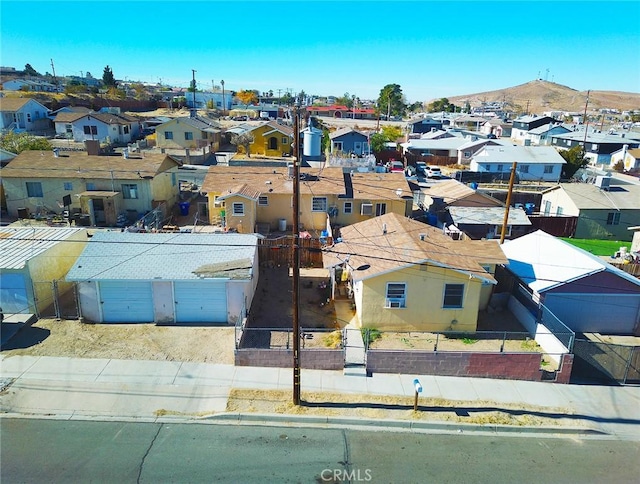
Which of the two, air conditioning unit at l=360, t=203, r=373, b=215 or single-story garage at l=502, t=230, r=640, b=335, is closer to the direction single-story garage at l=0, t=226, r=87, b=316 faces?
the single-story garage

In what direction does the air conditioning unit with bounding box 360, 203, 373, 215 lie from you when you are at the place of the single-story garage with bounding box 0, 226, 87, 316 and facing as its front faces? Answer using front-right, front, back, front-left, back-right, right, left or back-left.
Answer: left

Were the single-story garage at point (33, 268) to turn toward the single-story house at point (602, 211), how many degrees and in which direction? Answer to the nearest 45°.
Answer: approximately 90° to its left

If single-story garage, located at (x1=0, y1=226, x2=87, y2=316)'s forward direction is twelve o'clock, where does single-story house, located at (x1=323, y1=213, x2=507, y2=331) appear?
single-story house, located at (x1=323, y1=213, x2=507, y2=331) is roughly at 10 o'clock from single-story garage, located at (x1=0, y1=226, x2=87, y2=316).

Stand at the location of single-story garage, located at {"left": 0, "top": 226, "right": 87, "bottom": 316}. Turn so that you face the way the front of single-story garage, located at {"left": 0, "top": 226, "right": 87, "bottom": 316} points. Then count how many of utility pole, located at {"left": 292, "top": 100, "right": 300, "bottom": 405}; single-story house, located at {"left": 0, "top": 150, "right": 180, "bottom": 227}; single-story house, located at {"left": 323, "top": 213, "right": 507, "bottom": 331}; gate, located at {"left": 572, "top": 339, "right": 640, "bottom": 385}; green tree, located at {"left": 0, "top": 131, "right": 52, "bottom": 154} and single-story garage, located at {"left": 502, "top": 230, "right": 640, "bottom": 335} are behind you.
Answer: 2

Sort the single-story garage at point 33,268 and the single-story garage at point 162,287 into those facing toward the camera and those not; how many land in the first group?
2

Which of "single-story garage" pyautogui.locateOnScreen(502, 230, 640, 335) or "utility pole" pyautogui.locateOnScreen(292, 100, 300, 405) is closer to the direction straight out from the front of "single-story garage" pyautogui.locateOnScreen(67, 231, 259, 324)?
the utility pole

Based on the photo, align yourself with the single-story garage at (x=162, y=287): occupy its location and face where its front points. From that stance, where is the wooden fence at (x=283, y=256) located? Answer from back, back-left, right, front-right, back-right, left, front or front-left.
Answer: back-left

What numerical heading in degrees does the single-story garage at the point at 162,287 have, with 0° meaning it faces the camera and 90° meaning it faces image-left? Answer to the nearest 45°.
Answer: approximately 0°

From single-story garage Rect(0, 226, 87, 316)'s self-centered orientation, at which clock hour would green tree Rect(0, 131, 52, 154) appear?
The green tree is roughly at 6 o'clock from the single-story garage.

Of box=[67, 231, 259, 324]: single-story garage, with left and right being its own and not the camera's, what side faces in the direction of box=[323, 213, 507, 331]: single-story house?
left
